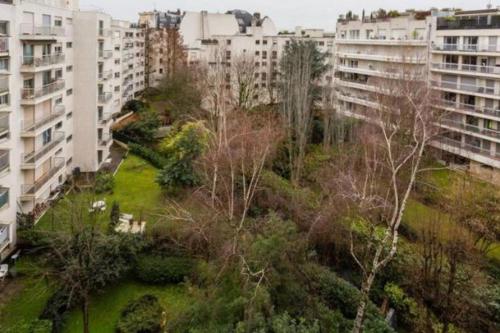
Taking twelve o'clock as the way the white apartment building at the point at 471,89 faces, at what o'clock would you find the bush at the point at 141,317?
The bush is roughly at 11 o'clock from the white apartment building.

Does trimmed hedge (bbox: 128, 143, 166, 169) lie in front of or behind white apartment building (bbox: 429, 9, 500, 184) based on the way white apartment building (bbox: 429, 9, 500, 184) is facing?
in front

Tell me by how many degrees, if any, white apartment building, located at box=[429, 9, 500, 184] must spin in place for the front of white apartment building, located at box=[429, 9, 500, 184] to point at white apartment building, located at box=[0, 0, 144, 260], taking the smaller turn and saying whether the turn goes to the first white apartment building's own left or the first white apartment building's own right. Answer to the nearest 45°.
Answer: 0° — it already faces it

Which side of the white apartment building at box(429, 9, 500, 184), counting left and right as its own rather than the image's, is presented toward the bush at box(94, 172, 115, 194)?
front

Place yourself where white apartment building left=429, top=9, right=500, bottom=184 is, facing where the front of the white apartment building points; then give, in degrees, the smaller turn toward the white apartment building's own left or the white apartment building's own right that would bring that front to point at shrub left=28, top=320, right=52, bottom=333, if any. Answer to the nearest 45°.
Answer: approximately 45° to the white apartment building's own left
